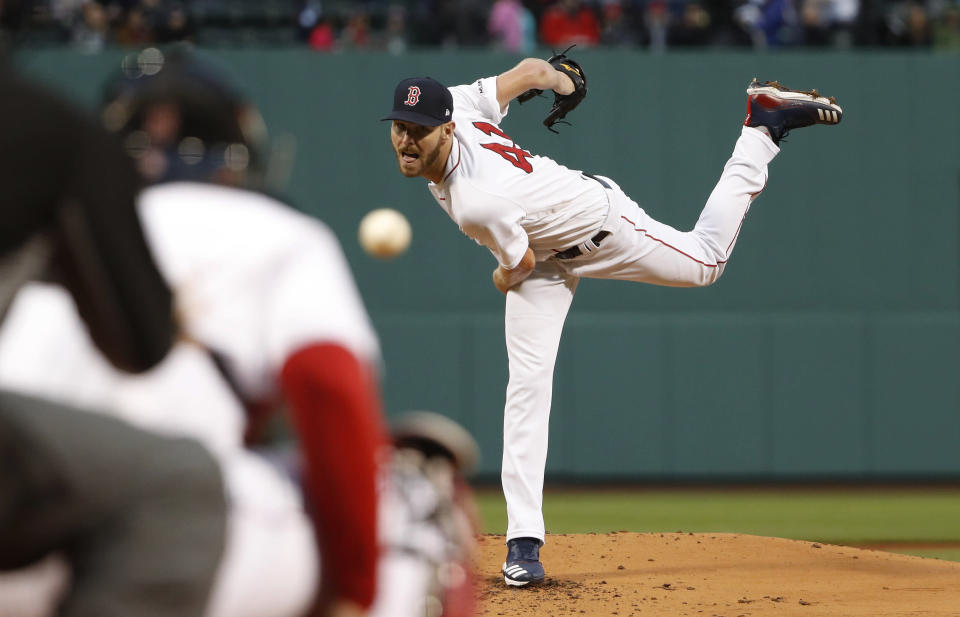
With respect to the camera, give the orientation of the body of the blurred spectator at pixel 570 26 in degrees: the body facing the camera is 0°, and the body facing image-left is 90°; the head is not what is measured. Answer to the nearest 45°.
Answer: approximately 0°

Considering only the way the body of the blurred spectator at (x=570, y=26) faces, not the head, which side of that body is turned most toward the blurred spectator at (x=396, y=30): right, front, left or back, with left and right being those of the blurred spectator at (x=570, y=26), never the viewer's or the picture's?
right

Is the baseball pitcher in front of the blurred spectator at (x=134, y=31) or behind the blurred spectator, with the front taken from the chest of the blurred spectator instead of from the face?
in front

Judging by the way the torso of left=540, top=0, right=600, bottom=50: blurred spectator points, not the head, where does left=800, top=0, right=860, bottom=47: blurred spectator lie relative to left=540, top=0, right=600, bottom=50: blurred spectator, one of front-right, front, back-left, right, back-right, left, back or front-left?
left

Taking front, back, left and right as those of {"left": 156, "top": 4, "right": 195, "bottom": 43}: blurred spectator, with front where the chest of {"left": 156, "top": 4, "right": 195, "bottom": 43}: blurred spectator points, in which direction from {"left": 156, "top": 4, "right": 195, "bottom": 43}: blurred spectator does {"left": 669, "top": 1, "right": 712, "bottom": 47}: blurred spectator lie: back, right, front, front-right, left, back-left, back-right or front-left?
left

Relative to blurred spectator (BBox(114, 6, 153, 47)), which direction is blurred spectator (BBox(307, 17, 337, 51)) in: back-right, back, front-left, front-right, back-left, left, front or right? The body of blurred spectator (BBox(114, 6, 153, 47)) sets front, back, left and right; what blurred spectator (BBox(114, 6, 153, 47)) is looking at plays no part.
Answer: left

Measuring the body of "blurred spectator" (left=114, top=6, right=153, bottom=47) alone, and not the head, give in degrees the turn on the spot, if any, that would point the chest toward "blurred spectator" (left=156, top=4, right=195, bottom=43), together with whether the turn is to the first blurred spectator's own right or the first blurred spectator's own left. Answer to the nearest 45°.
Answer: approximately 45° to the first blurred spectator's own left

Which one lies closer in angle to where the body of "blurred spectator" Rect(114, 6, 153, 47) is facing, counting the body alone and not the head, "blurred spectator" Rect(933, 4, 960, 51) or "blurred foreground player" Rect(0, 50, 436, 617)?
the blurred foreground player

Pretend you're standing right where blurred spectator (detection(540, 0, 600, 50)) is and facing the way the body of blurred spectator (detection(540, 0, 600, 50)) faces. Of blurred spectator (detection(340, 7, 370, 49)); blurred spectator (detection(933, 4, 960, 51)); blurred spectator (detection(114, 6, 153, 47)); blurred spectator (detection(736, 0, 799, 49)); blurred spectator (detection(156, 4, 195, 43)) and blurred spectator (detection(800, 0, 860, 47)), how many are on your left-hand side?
3

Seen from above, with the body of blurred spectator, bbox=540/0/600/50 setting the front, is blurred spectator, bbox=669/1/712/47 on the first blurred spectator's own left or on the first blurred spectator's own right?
on the first blurred spectator's own left

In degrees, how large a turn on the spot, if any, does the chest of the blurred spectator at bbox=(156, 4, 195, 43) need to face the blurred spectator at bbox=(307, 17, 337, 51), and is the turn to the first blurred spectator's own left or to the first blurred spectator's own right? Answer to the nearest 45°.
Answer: approximately 135° to the first blurred spectator's own left
